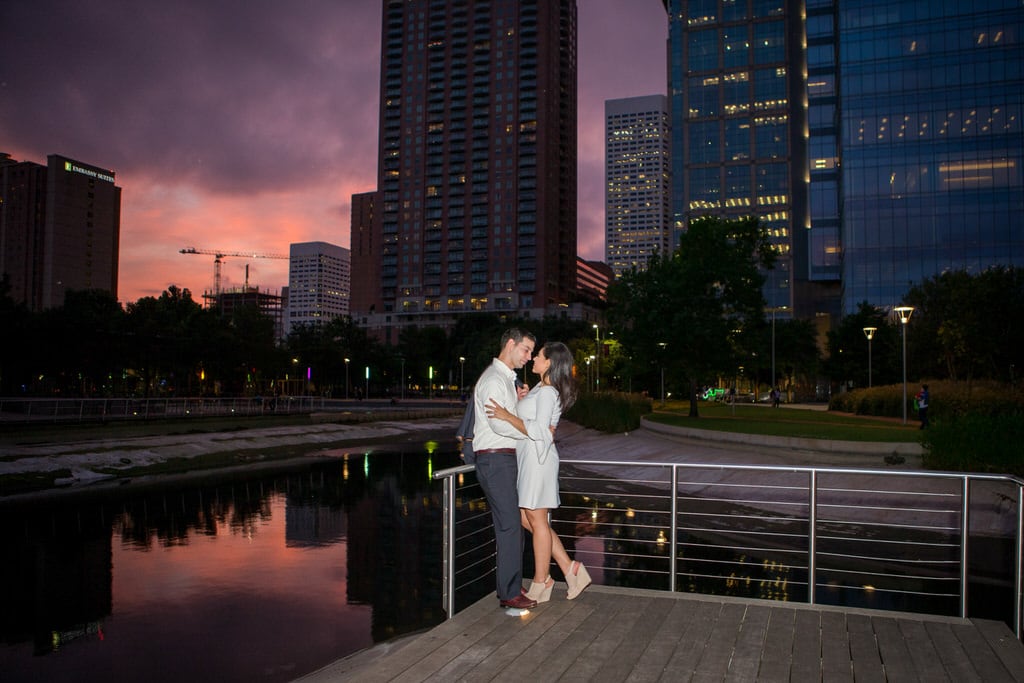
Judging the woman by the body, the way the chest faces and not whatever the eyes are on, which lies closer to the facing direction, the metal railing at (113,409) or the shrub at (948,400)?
the metal railing

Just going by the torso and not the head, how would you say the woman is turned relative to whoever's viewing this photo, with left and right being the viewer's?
facing to the left of the viewer

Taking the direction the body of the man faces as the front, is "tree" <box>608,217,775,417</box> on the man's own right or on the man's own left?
on the man's own left

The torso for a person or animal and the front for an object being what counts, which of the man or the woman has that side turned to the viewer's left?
the woman

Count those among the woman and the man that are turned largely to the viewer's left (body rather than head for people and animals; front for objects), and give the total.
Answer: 1

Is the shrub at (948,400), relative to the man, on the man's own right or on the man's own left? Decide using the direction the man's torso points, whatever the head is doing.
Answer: on the man's own left

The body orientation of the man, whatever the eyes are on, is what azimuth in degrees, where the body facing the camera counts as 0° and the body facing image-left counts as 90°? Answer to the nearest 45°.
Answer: approximately 270°

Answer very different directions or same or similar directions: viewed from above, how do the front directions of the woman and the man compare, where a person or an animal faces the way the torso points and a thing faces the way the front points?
very different directions

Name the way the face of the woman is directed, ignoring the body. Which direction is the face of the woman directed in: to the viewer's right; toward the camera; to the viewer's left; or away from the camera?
to the viewer's left

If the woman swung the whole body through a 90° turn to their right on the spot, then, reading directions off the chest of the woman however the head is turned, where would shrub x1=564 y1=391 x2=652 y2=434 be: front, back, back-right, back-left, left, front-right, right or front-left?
front

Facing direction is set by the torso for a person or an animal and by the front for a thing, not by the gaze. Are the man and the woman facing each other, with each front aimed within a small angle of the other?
yes

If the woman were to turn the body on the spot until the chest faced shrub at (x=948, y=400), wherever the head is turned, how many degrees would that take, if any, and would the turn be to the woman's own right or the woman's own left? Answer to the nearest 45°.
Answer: approximately 135° to the woman's own right
